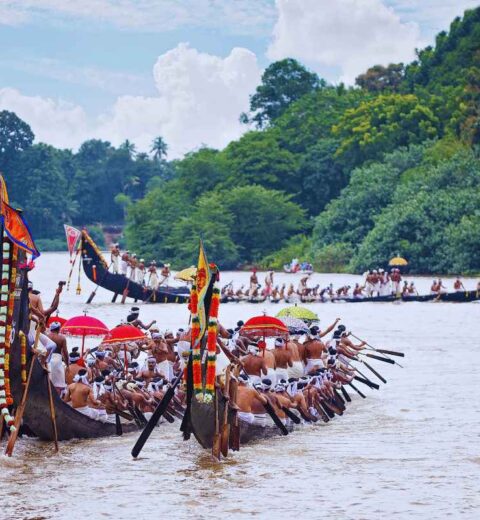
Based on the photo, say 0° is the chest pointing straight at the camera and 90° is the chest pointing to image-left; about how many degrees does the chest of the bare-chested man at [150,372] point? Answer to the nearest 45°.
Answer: approximately 0°

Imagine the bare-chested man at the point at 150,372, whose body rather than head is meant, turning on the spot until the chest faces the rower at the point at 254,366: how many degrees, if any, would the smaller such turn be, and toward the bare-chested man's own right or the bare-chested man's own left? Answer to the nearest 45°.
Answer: approximately 45° to the bare-chested man's own left
